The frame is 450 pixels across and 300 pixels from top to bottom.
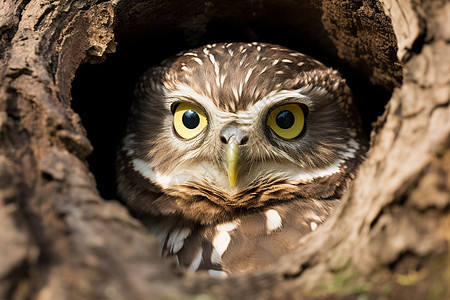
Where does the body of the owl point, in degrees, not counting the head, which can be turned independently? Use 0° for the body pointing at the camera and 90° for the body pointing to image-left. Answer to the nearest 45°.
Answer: approximately 0°
